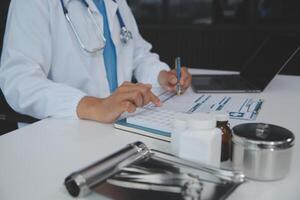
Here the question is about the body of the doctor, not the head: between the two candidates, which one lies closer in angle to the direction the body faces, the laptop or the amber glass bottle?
the amber glass bottle

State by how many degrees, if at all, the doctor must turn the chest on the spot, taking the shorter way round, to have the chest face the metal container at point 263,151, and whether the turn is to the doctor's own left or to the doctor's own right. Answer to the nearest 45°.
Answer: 0° — they already face it

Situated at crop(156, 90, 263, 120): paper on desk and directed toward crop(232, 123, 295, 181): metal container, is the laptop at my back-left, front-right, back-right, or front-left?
back-left

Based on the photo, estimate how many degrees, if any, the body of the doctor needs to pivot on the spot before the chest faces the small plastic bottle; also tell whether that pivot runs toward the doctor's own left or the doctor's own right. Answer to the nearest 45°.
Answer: approximately 45° to the doctor's own right

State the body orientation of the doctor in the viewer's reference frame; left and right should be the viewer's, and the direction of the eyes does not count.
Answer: facing the viewer and to the right of the viewer

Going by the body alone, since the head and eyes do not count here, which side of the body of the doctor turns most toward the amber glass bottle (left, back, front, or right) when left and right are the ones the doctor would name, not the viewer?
front

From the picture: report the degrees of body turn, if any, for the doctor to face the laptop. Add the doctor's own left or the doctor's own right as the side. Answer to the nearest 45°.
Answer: approximately 45° to the doctor's own left
